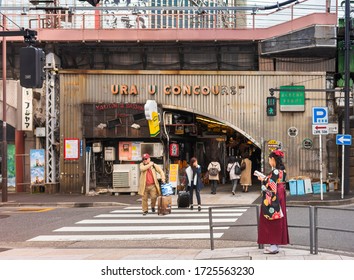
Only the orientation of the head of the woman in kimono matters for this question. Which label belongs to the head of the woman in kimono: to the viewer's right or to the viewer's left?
to the viewer's left

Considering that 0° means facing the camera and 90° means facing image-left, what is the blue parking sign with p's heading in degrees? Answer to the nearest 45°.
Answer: approximately 0°

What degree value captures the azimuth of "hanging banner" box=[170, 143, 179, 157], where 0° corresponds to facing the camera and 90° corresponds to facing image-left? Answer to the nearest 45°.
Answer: approximately 0°

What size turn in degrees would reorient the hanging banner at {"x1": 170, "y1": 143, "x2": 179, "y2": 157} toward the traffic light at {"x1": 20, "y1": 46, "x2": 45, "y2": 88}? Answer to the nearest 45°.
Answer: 0° — it already faces it

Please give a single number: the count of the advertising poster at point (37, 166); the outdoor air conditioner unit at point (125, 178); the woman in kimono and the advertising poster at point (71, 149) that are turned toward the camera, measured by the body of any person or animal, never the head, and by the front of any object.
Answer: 3

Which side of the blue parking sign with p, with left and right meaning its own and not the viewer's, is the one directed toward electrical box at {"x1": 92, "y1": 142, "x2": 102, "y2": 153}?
right

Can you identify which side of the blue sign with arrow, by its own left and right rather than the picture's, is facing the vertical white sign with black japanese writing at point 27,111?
right

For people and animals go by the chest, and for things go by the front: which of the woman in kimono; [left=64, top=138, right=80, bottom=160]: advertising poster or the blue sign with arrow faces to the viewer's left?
the woman in kimono

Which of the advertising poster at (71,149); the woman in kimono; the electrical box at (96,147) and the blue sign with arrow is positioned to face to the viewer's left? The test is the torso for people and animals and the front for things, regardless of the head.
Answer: the woman in kimono

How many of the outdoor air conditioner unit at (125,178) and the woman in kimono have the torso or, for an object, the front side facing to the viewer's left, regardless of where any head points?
1

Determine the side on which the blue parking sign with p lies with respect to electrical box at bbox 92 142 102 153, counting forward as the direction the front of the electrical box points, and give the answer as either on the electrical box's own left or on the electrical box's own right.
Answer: on the electrical box's own left

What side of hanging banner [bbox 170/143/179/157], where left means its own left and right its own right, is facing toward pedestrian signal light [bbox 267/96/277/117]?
left

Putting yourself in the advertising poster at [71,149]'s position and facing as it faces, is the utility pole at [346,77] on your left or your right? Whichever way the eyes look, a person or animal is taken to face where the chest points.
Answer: on your left
